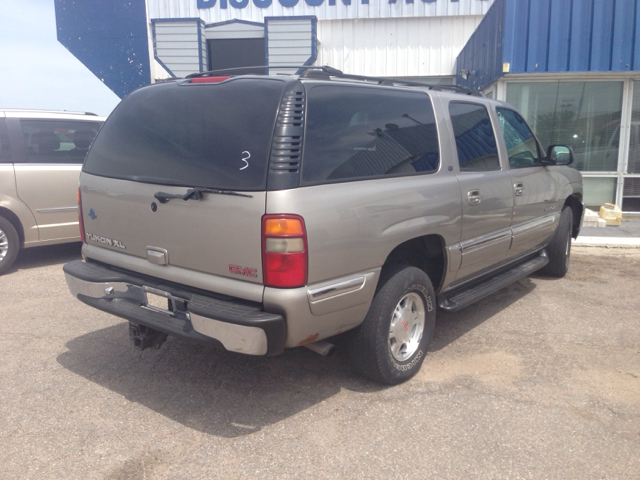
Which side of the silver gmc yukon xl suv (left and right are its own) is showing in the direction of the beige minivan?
left

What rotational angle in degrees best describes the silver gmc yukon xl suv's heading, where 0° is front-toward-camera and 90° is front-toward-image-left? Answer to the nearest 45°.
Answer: approximately 225°
